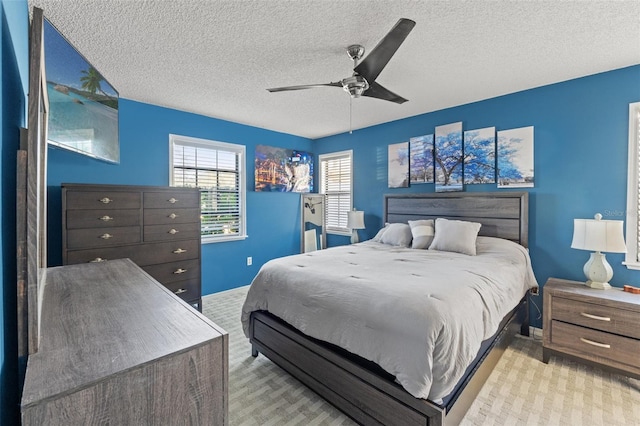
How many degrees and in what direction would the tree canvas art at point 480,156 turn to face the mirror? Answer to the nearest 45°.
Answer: approximately 45° to its right

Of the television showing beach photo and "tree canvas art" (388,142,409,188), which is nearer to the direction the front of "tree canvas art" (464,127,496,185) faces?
the television showing beach photo

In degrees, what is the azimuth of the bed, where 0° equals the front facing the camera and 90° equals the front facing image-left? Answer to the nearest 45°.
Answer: approximately 45°

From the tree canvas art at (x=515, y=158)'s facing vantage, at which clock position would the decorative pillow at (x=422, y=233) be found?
The decorative pillow is roughly at 1 o'clock from the tree canvas art.

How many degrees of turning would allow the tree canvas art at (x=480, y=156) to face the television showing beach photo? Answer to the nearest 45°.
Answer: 0° — it already faces it

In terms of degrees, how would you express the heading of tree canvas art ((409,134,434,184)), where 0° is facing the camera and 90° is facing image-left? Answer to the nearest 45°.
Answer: approximately 45°

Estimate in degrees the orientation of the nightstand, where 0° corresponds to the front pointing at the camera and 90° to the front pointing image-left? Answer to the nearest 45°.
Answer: approximately 45°

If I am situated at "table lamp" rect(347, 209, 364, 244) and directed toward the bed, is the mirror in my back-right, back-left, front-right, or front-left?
back-right

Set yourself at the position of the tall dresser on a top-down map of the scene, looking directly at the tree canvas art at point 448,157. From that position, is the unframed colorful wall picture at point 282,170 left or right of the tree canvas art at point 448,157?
left
